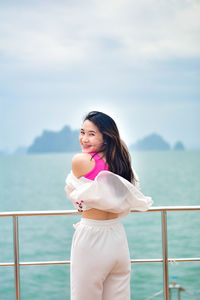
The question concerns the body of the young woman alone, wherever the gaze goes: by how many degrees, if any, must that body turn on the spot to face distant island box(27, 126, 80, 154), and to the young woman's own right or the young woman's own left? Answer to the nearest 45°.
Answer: approximately 45° to the young woman's own right

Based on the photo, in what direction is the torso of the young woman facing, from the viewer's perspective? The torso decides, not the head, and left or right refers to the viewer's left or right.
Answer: facing away from the viewer and to the left of the viewer

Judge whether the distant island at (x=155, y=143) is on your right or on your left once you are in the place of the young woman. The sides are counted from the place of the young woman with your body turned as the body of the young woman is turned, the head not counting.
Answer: on your right
